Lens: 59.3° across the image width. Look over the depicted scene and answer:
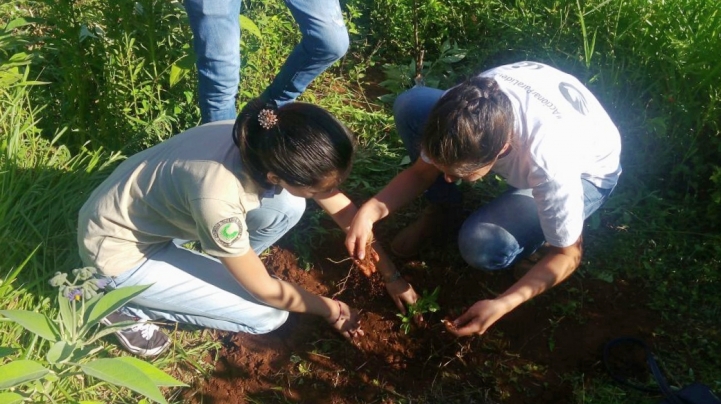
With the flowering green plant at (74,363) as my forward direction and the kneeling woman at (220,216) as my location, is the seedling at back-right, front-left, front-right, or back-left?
back-left

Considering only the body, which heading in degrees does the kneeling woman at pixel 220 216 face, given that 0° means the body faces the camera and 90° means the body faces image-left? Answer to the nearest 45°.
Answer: approximately 270°

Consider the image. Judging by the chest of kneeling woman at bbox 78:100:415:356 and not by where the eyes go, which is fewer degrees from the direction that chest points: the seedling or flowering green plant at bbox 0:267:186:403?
the seedling

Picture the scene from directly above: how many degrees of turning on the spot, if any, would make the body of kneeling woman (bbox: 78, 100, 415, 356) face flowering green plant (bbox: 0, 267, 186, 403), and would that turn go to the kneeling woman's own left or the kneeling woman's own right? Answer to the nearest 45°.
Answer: approximately 135° to the kneeling woman's own right

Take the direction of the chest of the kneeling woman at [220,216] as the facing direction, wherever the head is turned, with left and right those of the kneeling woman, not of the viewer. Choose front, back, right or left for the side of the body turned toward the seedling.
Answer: front
